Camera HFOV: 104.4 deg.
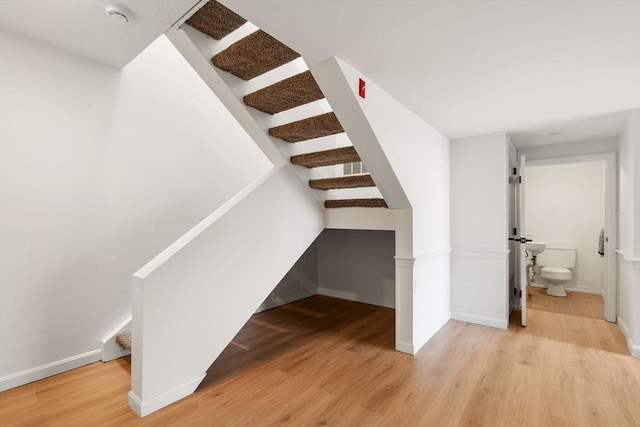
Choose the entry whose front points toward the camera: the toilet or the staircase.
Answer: the toilet

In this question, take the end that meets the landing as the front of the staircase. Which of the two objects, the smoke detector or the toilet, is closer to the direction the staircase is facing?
the toilet

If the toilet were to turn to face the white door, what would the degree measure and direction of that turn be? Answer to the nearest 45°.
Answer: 0° — it already faces it

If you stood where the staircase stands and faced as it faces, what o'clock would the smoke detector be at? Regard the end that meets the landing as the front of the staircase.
The smoke detector is roughly at 7 o'clock from the staircase.

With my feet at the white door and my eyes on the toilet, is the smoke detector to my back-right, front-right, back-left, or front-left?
back-left

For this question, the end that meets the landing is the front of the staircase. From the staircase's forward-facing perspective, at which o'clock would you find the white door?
The white door is roughly at 1 o'clock from the staircase.

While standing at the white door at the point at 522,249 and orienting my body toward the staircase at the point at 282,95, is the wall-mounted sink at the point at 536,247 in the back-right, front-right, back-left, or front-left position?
back-right

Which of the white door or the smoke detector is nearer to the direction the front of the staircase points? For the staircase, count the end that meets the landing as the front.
the white door

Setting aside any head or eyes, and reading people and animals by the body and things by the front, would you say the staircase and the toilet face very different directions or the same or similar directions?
very different directions

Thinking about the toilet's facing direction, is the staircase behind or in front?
in front

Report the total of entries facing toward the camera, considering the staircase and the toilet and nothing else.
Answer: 1

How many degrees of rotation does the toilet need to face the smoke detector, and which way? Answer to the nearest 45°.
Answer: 0° — it already faces it

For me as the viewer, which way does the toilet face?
facing the viewer
